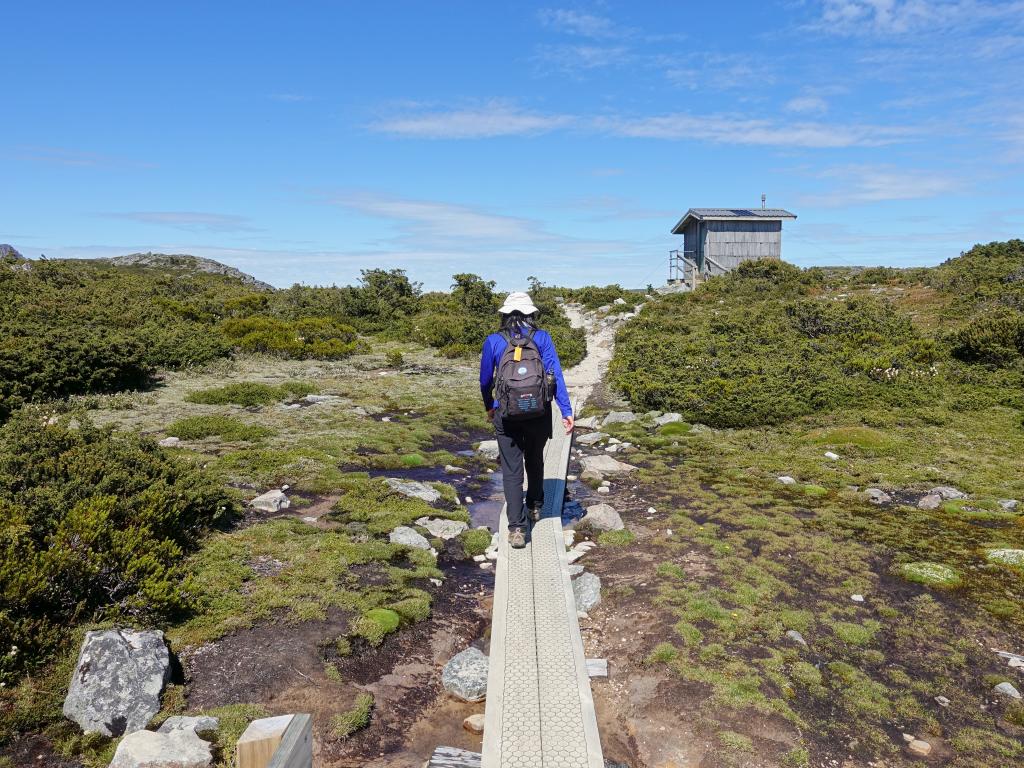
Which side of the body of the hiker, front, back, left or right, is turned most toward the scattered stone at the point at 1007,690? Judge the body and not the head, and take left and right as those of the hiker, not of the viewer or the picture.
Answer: right

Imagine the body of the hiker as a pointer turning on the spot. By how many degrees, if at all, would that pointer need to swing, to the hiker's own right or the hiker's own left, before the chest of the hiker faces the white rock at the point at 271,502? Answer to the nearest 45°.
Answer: approximately 45° to the hiker's own left

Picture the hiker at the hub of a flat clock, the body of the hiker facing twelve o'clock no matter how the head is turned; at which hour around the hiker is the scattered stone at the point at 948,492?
The scattered stone is roughly at 2 o'clock from the hiker.

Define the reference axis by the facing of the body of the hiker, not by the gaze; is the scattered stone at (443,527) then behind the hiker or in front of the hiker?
in front

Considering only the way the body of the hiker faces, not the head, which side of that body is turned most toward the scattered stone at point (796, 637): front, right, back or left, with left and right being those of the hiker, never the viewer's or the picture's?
right

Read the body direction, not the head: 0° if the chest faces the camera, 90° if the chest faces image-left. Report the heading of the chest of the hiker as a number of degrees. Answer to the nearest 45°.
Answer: approximately 180°

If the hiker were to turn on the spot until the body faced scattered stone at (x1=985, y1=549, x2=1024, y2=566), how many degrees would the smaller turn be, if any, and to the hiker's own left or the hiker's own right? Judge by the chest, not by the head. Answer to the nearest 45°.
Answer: approximately 90° to the hiker's own right

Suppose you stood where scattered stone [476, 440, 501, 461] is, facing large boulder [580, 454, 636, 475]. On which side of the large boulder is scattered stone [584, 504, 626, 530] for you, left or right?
right

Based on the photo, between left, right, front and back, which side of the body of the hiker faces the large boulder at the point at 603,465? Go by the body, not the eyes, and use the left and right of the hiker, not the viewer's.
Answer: front

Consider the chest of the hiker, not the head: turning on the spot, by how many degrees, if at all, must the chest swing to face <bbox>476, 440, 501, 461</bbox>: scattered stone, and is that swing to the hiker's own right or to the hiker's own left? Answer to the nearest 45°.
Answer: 0° — they already face it

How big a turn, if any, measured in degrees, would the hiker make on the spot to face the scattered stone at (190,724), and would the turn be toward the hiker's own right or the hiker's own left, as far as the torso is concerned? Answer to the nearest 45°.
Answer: approximately 135° to the hiker's own left
